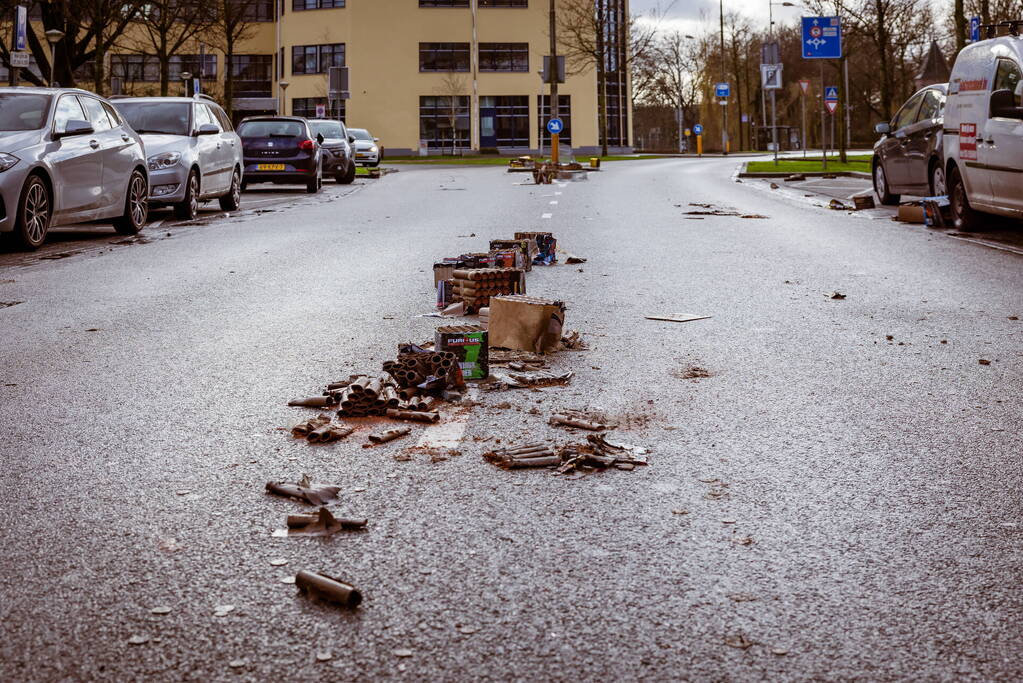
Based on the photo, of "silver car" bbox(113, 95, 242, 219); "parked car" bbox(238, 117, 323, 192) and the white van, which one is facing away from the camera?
the parked car

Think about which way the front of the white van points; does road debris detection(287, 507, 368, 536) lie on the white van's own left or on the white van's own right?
on the white van's own right

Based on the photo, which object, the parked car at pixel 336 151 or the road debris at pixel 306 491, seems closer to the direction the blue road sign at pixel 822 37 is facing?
the road debris

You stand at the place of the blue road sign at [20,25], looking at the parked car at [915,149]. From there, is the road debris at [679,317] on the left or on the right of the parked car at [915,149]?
right

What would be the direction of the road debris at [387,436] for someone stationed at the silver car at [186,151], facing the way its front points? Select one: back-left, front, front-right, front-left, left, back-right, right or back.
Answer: front-left

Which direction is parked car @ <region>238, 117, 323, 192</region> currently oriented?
away from the camera

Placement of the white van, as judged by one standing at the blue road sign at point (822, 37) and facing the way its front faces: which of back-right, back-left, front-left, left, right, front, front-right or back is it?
front

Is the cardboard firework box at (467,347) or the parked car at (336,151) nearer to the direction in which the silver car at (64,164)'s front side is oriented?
the cardboard firework box

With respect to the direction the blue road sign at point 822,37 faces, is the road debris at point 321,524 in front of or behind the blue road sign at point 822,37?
in front

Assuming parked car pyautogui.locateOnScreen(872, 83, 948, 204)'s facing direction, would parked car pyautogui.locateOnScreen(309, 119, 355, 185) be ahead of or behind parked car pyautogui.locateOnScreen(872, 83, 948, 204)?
ahead

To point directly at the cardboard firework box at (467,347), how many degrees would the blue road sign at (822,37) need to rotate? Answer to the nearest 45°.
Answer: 0° — it already faces it

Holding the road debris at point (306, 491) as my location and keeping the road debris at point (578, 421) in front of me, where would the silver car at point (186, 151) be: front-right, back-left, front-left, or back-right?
front-left

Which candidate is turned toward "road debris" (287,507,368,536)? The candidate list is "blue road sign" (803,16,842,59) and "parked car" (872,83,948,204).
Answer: the blue road sign

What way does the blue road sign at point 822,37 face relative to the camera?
toward the camera

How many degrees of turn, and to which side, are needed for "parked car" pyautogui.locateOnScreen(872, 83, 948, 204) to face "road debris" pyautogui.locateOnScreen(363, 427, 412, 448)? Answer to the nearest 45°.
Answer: approximately 135° to its left

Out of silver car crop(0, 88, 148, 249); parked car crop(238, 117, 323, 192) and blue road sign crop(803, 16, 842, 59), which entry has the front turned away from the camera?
the parked car

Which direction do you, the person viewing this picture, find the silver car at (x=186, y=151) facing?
facing the viewer and to the left of the viewer
